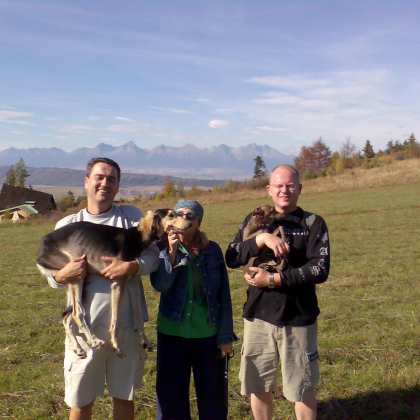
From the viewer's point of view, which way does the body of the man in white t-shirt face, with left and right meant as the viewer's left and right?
facing the viewer

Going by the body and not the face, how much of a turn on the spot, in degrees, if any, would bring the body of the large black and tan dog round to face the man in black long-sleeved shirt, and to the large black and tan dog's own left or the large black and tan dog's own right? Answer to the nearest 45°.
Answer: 0° — it already faces them

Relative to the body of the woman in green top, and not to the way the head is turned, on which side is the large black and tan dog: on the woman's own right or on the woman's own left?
on the woman's own right

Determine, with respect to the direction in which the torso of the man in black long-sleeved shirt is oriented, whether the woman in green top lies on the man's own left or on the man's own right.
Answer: on the man's own right

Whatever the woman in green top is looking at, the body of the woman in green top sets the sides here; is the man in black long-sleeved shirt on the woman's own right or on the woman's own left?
on the woman's own left

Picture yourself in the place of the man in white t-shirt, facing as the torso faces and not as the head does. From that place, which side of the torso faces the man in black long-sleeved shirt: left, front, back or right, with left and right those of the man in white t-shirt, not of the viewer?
left

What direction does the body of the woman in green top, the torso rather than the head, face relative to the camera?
toward the camera

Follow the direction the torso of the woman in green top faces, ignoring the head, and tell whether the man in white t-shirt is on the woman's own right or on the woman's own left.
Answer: on the woman's own right

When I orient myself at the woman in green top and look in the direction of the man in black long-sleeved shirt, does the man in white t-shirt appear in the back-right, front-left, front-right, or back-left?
back-right

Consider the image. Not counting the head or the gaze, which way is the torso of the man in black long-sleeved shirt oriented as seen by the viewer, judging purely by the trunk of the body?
toward the camera

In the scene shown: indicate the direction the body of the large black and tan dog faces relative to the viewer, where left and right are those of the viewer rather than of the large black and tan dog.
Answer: facing to the right of the viewer
